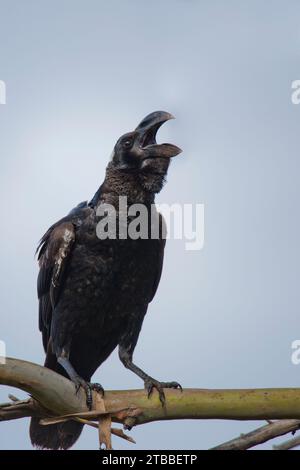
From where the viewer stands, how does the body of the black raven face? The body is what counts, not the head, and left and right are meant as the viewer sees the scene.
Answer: facing the viewer and to the right of the viewer
